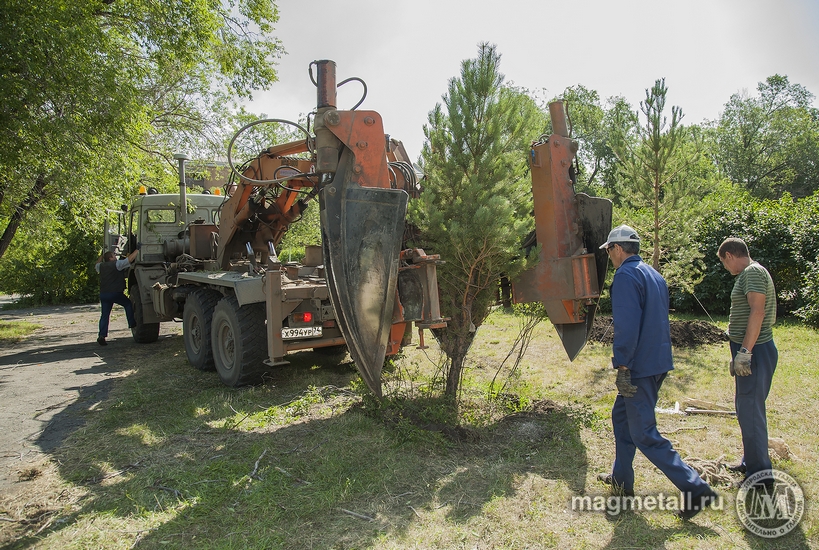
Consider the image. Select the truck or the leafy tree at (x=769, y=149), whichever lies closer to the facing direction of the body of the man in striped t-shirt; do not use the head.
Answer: the truck

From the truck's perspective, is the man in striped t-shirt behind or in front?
behind

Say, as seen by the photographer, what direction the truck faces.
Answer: facing away from the viewer and to the left of the viewer

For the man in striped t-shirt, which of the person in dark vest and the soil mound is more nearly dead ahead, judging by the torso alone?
the person in dark vest

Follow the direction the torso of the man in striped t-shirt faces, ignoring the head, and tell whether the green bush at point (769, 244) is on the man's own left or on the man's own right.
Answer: on the man's own right

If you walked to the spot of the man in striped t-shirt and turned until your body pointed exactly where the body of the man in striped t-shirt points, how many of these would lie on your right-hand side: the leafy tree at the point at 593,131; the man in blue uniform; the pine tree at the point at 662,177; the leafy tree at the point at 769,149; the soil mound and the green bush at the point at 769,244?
5

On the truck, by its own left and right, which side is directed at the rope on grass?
back

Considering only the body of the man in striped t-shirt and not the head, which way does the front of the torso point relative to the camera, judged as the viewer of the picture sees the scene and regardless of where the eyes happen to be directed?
to the viewer's left

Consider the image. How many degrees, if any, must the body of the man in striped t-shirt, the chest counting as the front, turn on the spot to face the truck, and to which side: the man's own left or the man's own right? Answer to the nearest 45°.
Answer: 0° — they already face it

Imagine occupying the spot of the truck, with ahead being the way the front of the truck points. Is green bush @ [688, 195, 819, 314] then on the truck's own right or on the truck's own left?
on the truck's own right

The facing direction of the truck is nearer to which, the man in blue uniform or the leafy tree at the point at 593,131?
the leafy tree

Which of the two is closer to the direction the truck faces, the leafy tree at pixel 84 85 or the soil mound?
the leafy tree

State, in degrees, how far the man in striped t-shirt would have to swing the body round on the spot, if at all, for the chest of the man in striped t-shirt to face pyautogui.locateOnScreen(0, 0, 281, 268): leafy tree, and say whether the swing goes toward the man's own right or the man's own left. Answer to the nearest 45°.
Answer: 0° — they already face it

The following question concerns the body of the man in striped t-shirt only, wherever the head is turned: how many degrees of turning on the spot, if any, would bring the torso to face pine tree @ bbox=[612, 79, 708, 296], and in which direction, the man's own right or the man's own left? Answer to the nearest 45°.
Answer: approximately 90° to the man's own right
